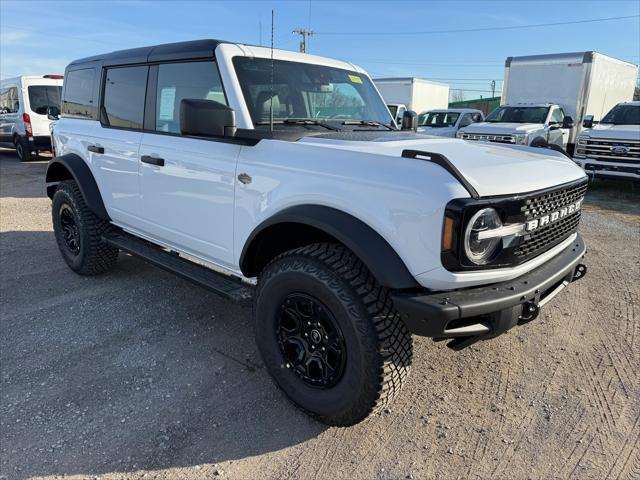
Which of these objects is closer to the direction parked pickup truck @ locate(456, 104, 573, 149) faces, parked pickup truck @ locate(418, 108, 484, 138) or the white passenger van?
the white passenger van

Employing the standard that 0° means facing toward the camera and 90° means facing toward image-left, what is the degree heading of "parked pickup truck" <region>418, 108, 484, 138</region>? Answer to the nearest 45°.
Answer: approximately 45°

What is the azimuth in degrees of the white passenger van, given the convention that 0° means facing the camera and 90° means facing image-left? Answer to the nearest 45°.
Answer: approximately 135°

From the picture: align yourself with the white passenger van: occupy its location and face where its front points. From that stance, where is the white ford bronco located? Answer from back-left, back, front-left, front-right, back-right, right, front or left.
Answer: back-left

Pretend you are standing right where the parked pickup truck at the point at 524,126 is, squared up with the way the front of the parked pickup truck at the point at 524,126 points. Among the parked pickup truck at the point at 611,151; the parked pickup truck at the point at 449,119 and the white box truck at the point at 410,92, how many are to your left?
1

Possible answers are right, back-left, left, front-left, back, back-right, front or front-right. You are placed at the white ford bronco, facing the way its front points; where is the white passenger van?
back

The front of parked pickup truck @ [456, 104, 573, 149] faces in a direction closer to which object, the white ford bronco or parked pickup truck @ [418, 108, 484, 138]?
the white ford bronco
